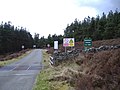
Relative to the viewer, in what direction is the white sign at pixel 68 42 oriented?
toward the camera
